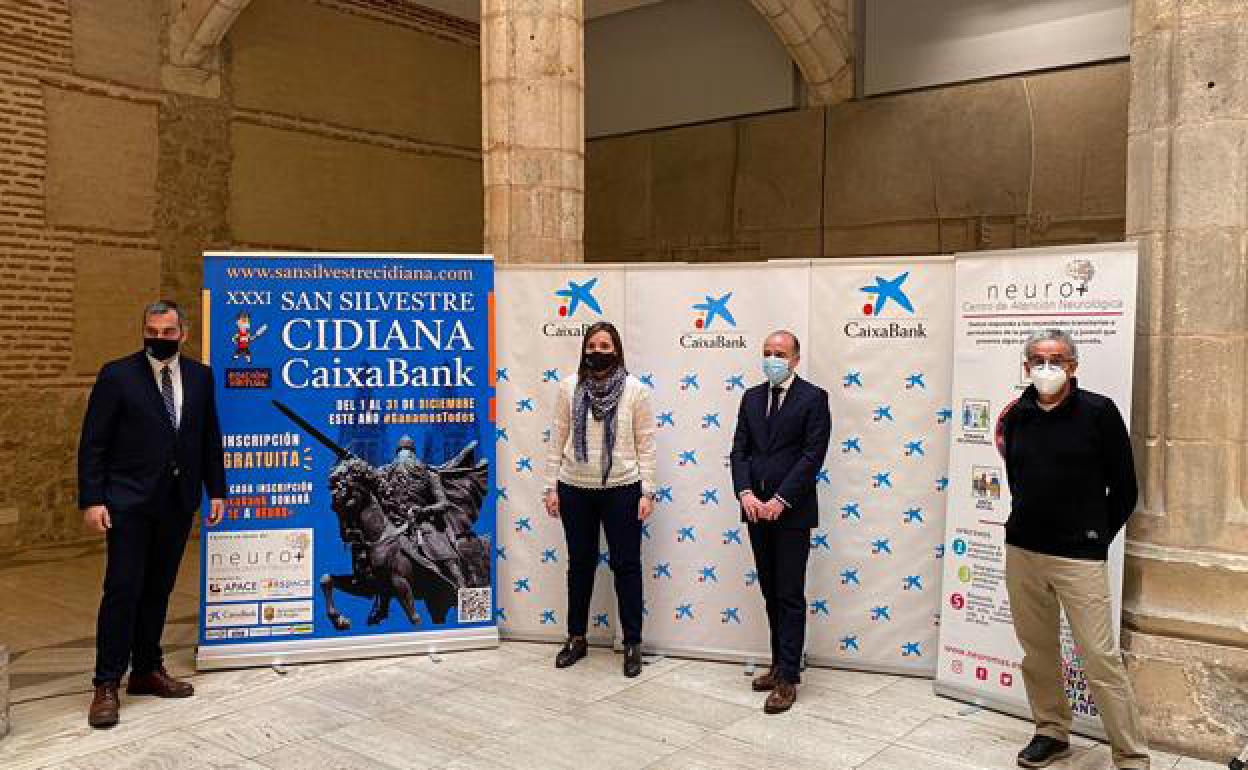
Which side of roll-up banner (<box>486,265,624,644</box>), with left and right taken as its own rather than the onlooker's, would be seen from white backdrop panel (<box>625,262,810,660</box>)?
left

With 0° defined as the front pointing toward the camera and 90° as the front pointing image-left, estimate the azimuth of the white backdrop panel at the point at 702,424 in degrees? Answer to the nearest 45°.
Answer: approximately 0°

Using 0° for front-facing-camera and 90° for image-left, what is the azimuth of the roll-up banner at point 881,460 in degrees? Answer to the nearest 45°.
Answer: approximately 0°

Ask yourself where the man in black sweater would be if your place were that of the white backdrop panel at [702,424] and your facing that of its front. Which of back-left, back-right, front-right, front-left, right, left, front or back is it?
front-left

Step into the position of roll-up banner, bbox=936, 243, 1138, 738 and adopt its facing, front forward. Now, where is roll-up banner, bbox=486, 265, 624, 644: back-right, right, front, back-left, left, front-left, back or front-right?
front-right

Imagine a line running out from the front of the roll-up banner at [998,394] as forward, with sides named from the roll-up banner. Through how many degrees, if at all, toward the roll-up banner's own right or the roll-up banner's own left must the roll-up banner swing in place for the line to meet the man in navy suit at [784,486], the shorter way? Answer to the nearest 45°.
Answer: approximately 45° to the roll-up banner's own right

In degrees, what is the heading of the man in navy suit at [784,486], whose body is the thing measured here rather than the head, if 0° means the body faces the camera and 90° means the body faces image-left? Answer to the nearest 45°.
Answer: approximately 45°

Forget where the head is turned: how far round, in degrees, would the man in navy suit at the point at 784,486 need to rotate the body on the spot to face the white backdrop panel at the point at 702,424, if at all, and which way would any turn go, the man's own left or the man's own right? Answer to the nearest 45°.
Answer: approximately 90° to the man's own right

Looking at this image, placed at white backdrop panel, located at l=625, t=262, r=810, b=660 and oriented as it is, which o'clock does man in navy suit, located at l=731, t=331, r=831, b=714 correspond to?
The man in navy suit is roughly at 11 o'clock from the white backdrop panel.

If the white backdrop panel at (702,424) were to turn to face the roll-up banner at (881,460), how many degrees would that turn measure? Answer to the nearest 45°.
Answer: approximately 90° to its left
